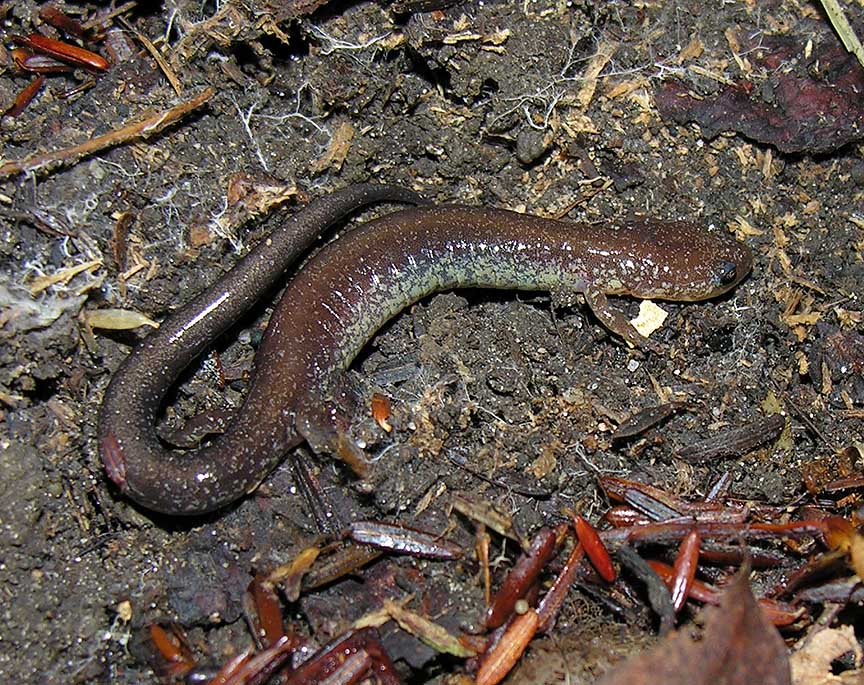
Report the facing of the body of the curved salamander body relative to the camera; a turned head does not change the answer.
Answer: to the viewer's right

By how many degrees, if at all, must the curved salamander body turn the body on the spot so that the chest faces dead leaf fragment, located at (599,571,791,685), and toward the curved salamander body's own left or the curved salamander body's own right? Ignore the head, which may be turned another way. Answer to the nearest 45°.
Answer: approximately 45° to the curved salamander body's own right

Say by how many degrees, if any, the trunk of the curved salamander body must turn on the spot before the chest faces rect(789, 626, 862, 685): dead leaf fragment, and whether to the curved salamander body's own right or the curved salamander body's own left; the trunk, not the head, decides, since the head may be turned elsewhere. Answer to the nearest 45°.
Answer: approximately 45° to the curved salamander body's own right
